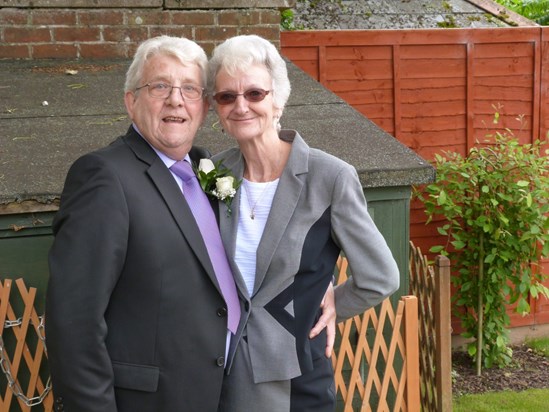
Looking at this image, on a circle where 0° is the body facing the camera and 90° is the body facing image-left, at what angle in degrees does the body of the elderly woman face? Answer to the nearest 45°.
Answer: approximately 45°

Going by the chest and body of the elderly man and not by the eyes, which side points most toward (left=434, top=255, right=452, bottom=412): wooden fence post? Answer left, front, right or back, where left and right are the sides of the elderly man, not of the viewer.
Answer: left

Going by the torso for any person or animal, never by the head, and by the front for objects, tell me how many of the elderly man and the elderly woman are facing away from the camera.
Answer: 0

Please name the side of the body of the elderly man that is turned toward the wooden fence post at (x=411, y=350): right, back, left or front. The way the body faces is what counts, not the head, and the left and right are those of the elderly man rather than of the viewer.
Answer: left

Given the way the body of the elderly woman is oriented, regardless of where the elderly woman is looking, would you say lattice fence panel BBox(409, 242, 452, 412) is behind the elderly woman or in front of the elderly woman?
behind

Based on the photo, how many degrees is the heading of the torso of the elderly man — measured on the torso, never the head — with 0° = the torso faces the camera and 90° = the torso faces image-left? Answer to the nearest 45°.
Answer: approximately 315°
